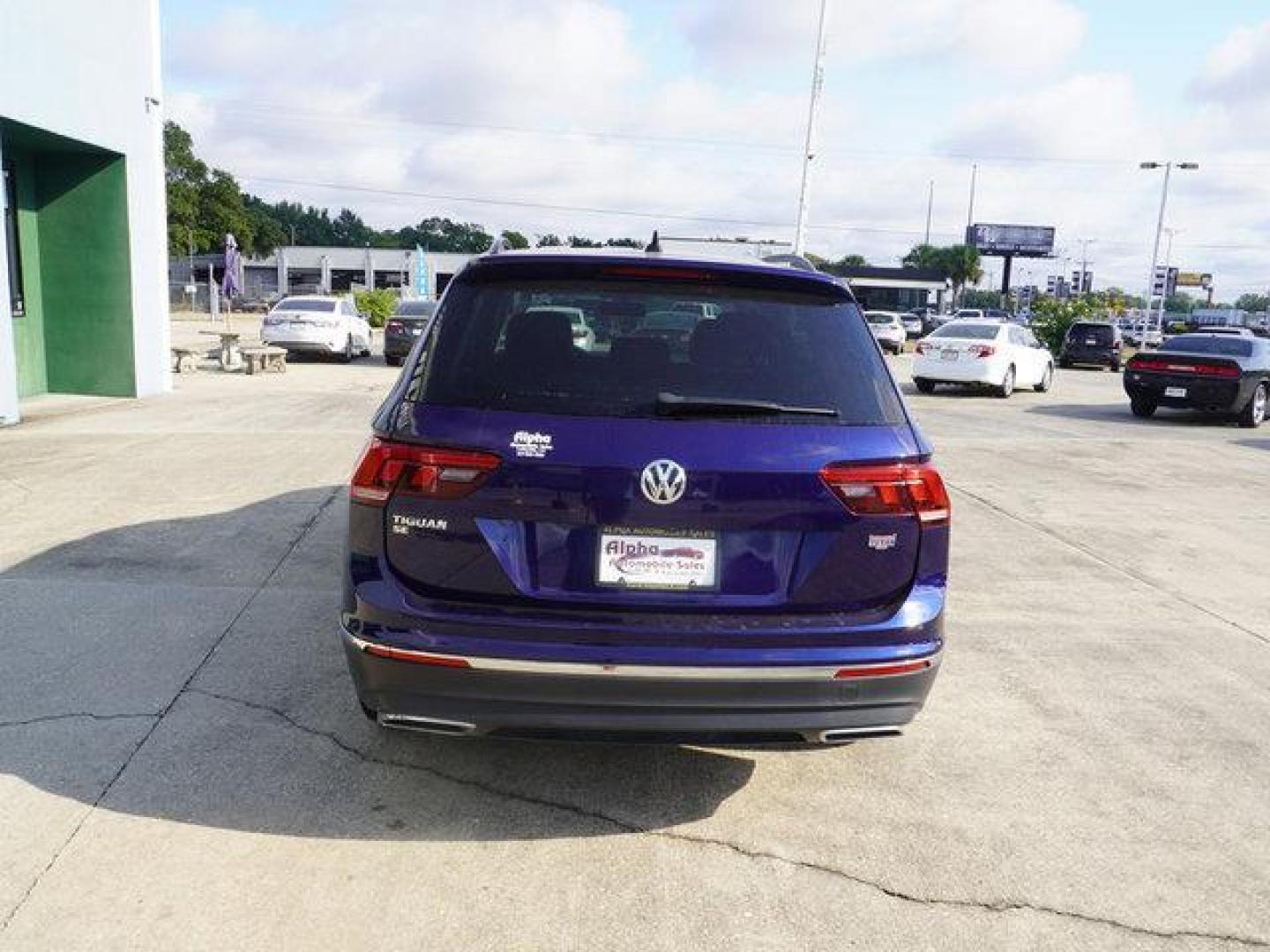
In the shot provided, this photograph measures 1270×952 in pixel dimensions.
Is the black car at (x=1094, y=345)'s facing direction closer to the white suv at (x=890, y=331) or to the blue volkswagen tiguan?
the white suv

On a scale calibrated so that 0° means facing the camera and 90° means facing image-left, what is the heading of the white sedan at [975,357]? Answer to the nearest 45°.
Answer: approximately 225°

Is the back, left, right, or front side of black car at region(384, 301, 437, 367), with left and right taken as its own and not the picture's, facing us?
back

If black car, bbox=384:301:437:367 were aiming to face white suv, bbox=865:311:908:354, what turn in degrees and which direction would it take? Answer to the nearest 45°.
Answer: approximately 45° to its right

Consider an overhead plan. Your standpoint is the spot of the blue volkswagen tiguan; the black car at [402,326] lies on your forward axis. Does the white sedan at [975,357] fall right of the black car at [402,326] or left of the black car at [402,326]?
right

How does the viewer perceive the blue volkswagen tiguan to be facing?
facing away from the viewer

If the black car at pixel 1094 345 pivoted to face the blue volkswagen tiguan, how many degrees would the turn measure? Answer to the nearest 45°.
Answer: approximately 180°

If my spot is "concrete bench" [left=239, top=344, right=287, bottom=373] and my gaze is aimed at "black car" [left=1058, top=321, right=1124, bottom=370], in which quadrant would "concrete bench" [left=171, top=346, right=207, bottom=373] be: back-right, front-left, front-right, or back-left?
back-left

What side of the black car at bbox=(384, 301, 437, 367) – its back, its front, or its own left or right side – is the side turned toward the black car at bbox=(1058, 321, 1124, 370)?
right

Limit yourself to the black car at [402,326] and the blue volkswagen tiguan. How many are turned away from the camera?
2
